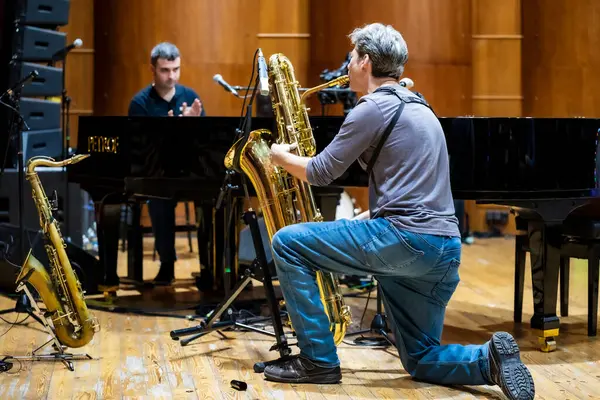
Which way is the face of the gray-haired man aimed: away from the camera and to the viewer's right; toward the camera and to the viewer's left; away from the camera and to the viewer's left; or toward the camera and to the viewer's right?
away from the camera and to the viewer's left

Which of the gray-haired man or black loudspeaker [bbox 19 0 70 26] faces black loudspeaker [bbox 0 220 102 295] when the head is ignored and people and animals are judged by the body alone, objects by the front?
the gray-haired man

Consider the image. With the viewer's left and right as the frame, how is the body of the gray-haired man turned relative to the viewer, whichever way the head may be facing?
facing away from the viewer and to the left of the viewer
